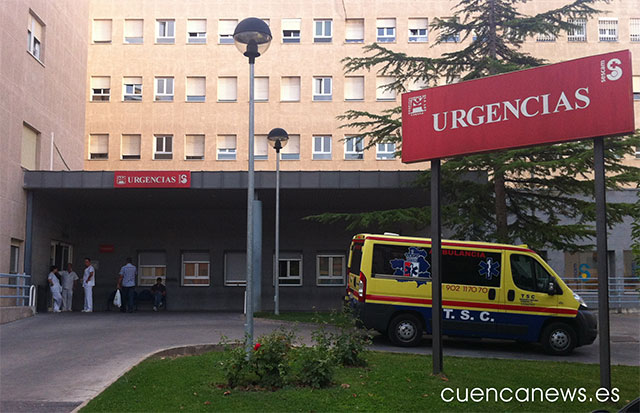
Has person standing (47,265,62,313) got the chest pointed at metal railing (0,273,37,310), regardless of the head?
no

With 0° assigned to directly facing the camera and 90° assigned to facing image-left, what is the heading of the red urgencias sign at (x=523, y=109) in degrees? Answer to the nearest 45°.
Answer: approximately 45°

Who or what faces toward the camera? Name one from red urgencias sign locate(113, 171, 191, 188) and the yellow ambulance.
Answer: the red urgencias sign

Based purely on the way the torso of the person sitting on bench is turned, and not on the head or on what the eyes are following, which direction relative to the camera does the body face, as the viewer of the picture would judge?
toward the camera

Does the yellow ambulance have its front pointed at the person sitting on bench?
no

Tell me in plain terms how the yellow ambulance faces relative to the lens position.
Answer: facing to the right of the viewer

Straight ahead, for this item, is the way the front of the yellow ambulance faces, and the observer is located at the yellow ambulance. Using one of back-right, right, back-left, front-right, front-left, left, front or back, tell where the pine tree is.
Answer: left

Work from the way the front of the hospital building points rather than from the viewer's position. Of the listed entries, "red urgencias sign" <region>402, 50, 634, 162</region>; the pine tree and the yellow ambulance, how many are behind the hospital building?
0

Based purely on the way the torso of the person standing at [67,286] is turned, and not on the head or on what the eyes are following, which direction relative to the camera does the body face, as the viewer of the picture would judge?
toward the camera

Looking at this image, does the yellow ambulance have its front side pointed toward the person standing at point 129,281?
no
